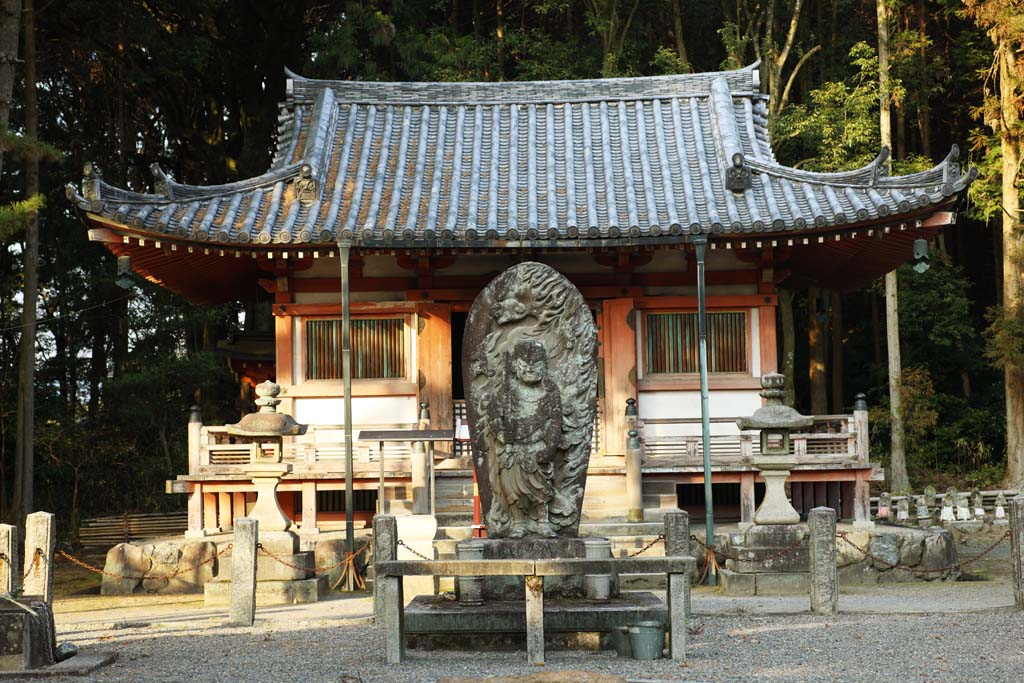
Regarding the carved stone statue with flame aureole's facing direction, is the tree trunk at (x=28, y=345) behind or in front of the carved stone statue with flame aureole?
behind

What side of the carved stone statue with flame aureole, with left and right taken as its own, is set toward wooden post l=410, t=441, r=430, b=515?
back

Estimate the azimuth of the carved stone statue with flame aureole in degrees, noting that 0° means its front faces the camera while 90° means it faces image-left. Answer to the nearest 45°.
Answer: approximately 0°

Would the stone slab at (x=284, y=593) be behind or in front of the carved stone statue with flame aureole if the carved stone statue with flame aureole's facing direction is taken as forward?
behind

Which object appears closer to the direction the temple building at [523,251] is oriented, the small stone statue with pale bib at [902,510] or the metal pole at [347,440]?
the metal pole

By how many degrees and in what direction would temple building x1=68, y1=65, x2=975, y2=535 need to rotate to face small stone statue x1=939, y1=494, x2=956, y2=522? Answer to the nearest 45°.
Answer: approximately 135° to its left

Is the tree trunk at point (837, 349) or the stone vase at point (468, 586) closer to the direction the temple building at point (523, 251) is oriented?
the stone vase

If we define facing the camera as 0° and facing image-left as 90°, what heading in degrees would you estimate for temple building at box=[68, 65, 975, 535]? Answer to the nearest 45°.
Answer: approximately 0°

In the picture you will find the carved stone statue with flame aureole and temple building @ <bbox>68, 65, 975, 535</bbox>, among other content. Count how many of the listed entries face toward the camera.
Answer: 2
